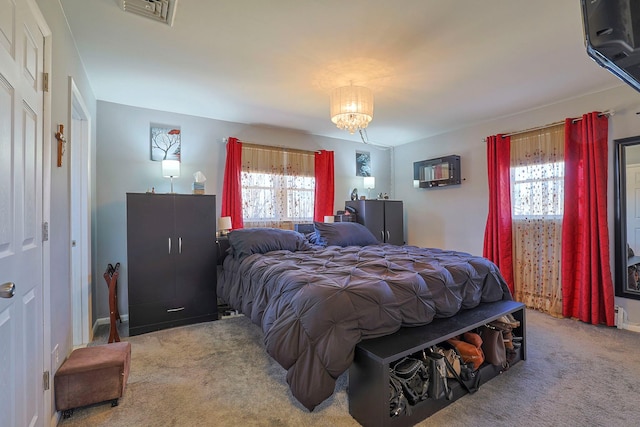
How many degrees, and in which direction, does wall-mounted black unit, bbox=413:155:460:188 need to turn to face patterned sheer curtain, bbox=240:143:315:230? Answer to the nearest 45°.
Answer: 0° — it already faces it

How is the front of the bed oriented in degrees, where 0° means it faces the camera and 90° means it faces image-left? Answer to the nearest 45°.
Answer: approximately 315°

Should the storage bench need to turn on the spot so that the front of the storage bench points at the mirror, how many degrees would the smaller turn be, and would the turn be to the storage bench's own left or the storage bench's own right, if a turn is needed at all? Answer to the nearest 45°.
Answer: approximately 90° to the storage bench's own left

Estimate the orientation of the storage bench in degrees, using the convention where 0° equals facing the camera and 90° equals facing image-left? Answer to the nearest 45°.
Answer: approximately 315°

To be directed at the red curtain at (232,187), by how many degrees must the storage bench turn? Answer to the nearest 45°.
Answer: approximately 180°

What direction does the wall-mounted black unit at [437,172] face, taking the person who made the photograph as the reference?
facing the viewer and to the left of the viewer

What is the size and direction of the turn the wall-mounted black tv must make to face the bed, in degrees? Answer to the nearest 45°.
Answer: approximately 45° to its left

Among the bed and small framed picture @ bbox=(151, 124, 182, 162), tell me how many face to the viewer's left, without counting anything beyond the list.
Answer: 0

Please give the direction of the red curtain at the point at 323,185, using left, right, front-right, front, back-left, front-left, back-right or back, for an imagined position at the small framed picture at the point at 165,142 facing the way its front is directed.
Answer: front-left

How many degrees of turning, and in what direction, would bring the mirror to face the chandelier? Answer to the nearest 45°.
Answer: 0° — it already faces it

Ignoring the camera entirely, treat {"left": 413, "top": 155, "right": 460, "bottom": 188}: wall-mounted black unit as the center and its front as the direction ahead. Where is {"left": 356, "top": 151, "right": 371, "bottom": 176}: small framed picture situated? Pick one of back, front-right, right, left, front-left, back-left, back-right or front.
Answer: front-right

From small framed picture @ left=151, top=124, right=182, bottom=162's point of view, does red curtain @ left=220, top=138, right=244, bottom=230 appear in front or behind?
in front

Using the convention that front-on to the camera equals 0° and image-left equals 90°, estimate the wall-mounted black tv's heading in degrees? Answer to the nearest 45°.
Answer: approximately 135°

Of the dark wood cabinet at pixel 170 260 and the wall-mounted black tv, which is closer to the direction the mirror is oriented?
the dark wood cabinet

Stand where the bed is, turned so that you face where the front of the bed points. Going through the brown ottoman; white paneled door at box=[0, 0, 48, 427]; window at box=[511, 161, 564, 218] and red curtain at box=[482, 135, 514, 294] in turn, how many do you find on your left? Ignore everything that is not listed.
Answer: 2
